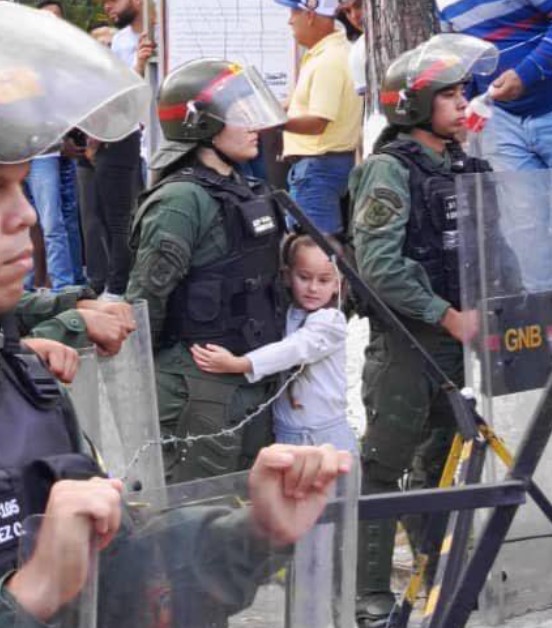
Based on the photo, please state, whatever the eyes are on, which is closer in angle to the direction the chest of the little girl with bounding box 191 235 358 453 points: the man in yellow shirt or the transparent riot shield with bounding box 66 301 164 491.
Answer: the transparent riot shield

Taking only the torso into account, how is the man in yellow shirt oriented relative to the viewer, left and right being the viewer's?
facing to the left of the viewer

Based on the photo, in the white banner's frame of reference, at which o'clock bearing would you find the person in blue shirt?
The person in blue shirt is roughly at 11 o'clock from the white banner.

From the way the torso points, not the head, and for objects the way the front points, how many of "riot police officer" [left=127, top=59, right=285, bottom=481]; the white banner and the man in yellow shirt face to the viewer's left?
1

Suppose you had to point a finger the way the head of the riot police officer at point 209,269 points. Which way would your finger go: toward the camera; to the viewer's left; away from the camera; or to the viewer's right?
to the viewer's right

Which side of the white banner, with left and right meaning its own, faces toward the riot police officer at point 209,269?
front

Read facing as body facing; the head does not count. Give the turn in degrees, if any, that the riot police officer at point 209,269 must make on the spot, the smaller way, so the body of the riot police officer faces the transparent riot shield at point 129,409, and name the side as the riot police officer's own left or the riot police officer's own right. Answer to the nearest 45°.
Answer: approximately 90° to the riot police officer's own right

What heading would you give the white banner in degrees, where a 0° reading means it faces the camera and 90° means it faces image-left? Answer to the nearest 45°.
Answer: approximately 0°

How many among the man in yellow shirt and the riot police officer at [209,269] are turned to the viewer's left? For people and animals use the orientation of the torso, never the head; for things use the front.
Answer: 1
